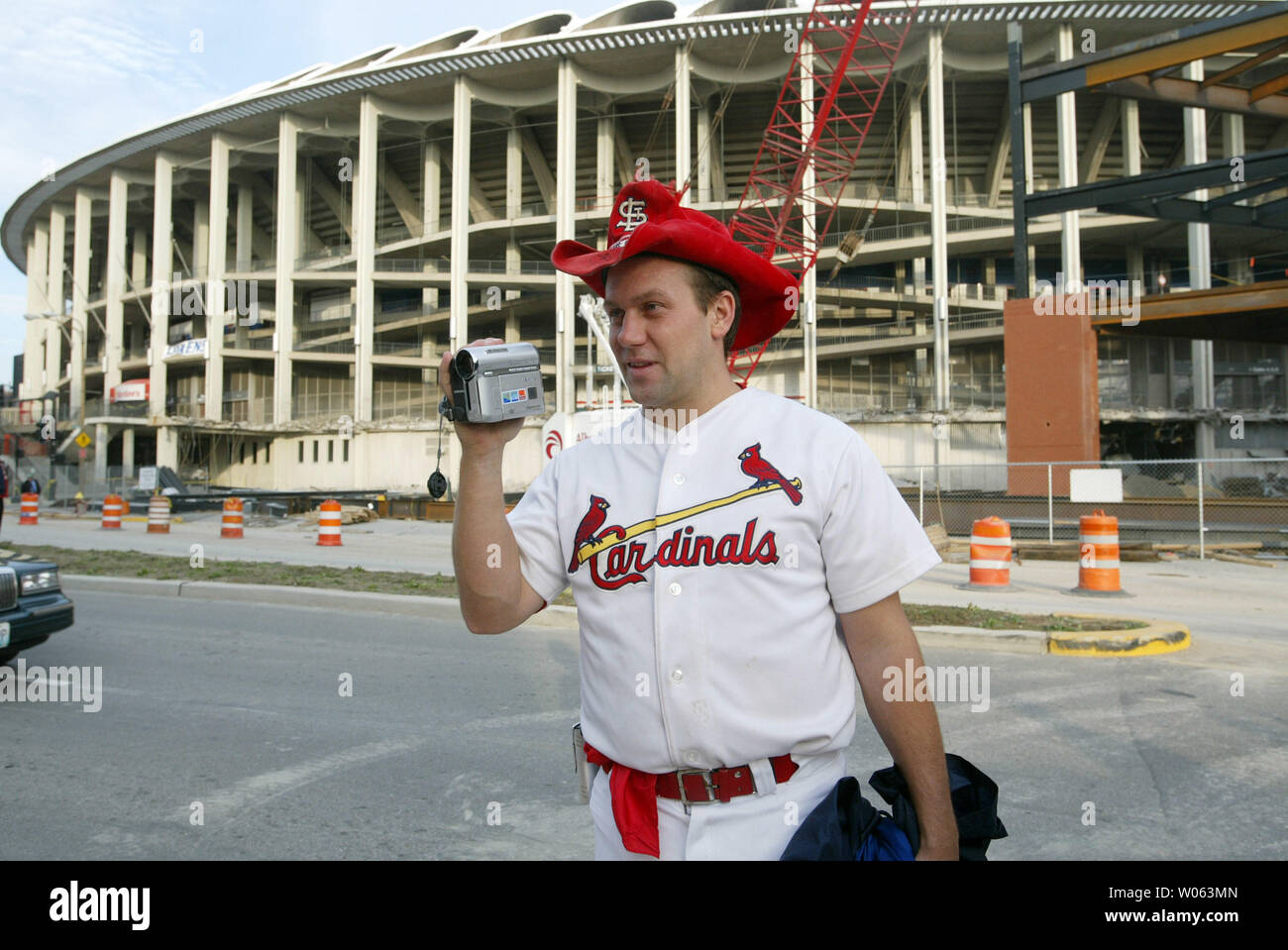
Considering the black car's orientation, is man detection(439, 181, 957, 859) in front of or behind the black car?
in front

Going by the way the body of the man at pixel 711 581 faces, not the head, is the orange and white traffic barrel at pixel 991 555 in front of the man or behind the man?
behind

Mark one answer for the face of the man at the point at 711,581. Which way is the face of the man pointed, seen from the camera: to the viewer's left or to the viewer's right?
to the viewer's left

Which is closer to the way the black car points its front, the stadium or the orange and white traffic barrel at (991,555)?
the orange and white traffic barrel

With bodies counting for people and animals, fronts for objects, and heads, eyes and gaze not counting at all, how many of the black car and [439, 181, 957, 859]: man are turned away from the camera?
0

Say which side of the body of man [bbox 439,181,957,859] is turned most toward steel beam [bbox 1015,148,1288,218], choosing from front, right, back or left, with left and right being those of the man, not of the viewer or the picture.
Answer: back

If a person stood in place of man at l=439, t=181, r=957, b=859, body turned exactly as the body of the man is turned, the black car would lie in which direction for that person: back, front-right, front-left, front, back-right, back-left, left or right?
right

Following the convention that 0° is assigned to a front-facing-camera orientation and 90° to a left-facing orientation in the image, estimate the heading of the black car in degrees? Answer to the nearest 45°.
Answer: approximately 315°

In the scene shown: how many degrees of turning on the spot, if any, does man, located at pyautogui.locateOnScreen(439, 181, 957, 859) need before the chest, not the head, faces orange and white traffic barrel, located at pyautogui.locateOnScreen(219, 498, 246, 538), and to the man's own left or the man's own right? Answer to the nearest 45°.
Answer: approximately 90° to the man's own right
